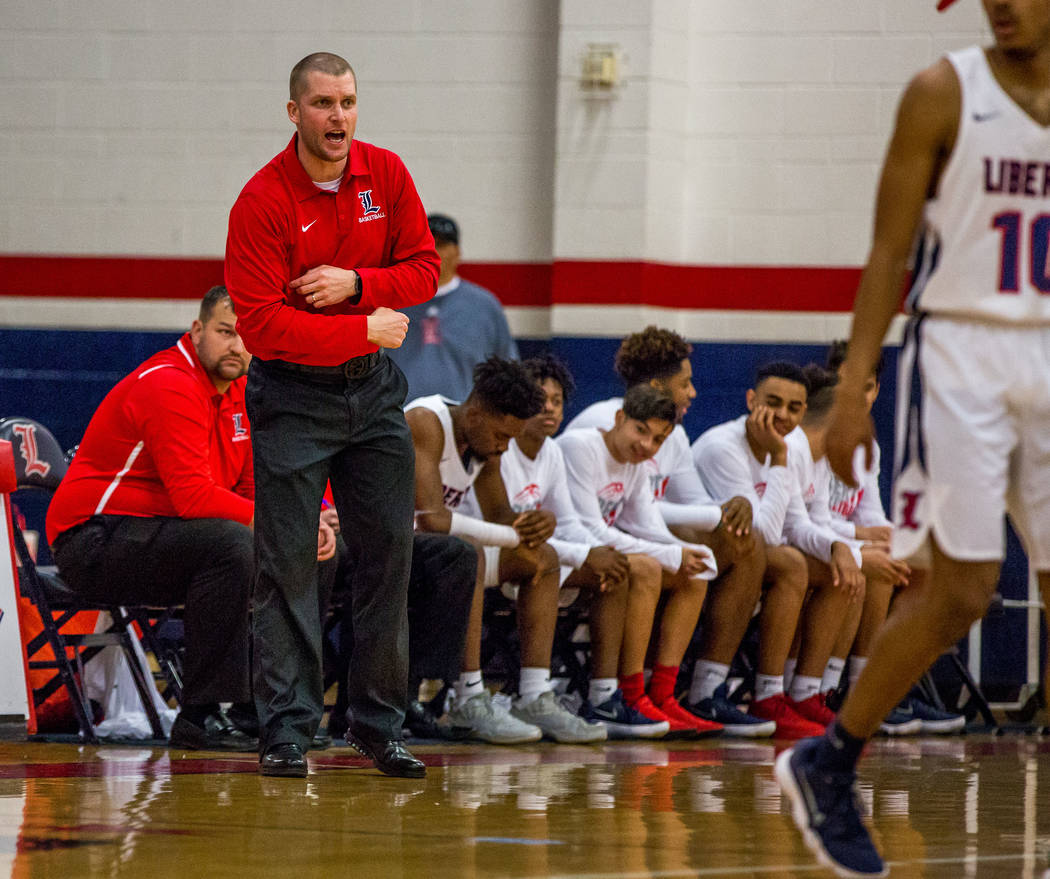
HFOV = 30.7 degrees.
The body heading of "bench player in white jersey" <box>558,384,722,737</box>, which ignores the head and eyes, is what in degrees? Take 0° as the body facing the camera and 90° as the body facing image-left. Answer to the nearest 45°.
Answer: approximately 315°

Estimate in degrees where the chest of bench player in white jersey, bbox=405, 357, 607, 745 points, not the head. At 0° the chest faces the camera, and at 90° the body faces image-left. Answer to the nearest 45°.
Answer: approximately 315°

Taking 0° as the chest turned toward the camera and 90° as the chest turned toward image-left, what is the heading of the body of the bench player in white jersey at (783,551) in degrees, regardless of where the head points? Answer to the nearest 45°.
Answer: approximately 315°

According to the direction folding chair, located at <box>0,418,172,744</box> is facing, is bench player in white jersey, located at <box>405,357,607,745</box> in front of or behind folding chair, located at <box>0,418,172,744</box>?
in front
